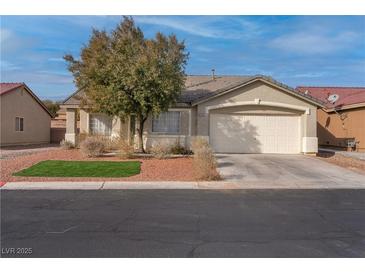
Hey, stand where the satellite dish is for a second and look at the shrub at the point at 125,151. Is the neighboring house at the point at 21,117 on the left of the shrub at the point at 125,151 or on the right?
right

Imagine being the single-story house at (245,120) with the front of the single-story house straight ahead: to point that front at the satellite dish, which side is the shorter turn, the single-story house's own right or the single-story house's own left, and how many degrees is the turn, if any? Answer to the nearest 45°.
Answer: approximately 135° to the single-story house's own left

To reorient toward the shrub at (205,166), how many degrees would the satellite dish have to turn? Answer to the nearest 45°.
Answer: approximately 45° to its left

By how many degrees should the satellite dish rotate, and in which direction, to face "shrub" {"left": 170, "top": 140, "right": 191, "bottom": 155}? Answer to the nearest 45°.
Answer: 0° — it already faces it

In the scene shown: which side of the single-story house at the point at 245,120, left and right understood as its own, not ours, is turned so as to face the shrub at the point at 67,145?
right

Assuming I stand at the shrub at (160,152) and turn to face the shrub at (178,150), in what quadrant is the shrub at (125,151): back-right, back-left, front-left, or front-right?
back-left
